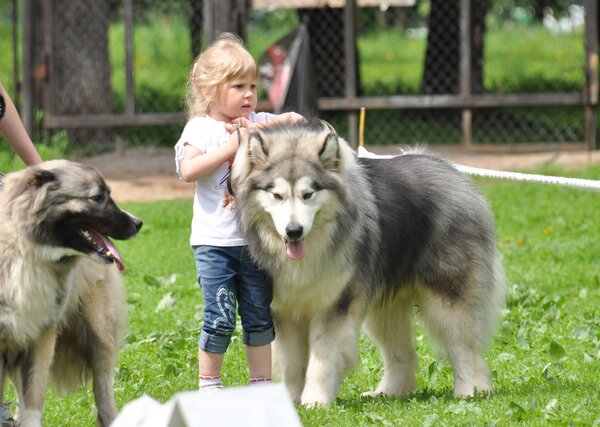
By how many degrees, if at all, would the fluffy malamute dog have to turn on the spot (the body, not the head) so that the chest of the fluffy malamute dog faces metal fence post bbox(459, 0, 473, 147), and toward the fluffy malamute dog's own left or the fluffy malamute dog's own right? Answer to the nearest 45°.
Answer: approximately 135° to the fluffy malamute dog's own right

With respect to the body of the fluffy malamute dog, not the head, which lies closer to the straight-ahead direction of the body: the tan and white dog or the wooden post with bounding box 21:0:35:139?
the tan and white dog

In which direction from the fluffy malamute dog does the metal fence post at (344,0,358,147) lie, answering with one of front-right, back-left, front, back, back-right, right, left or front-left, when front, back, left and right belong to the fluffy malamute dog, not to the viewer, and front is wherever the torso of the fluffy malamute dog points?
back-right

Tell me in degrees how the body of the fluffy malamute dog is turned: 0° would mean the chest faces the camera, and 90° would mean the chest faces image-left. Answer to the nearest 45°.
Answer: approximately 45°

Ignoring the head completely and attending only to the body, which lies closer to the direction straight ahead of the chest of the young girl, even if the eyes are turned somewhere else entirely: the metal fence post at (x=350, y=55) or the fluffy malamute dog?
the fluffy malamute dog
